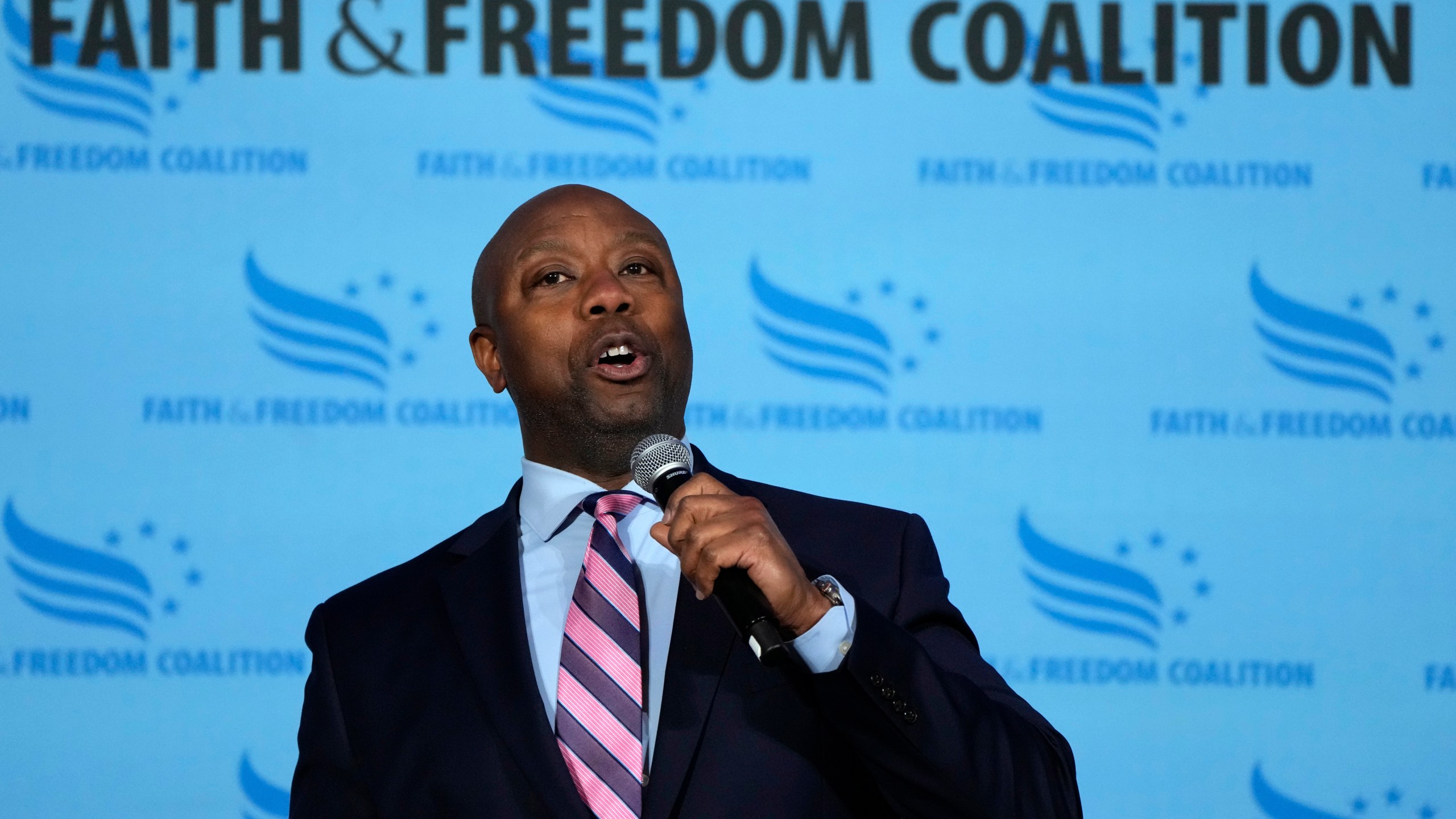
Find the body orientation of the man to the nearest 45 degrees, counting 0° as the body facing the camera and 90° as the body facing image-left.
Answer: approximately 0°
